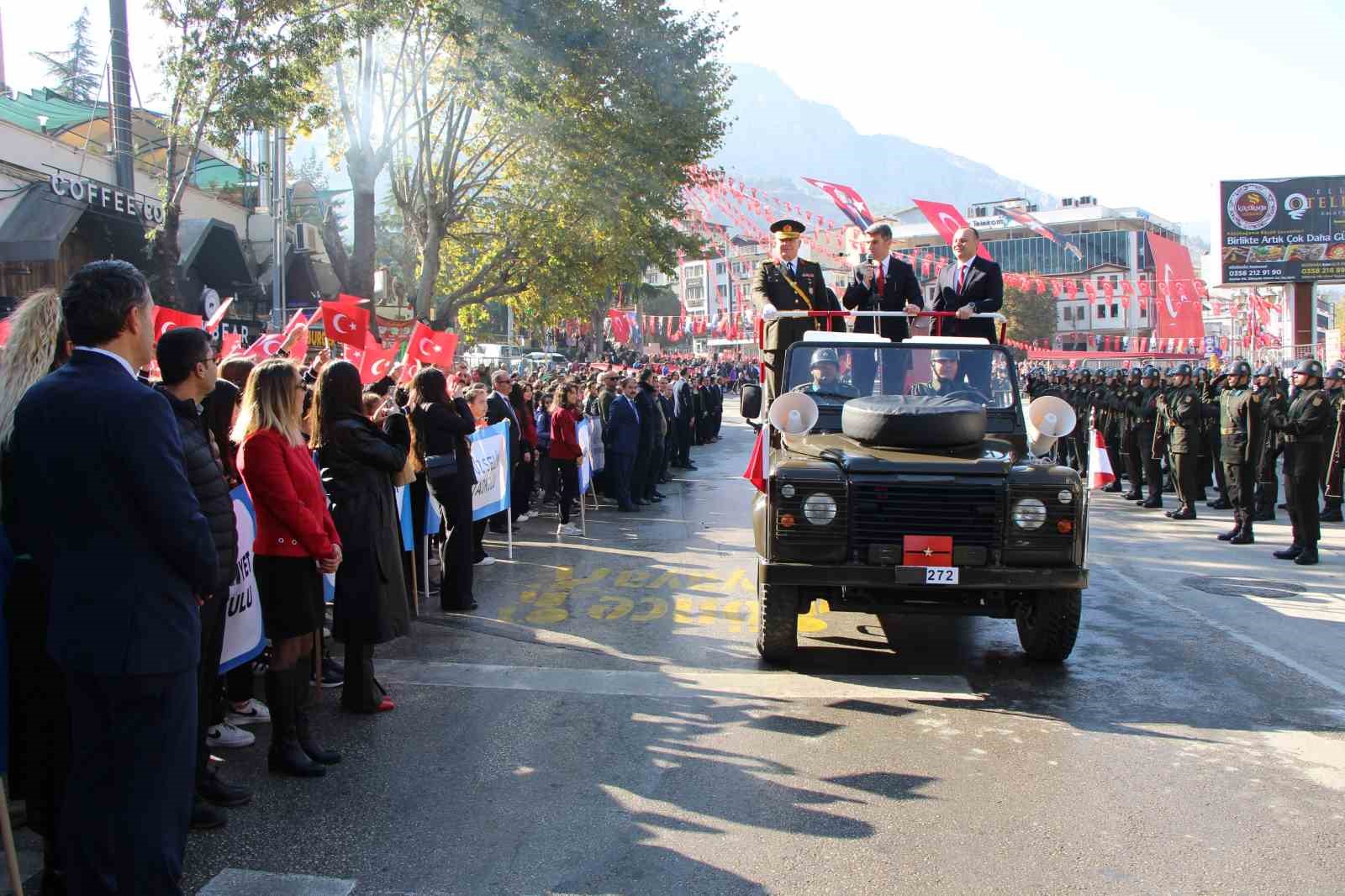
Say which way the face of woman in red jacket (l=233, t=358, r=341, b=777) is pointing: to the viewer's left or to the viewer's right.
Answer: to the viewer's right

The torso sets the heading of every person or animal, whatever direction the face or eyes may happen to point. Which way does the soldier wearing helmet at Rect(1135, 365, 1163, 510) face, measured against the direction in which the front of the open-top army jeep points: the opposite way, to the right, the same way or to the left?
to the right

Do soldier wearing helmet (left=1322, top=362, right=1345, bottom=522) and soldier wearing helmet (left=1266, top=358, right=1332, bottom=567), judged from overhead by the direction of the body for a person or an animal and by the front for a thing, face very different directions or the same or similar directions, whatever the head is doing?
same or similar directions

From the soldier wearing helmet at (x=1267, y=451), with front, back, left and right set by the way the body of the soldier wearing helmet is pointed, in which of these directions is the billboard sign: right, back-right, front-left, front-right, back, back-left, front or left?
right

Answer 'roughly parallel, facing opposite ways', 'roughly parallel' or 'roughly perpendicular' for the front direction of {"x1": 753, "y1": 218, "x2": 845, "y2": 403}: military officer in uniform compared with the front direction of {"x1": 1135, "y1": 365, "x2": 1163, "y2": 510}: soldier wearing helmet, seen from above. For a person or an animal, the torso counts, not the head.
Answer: roughly perpendicular

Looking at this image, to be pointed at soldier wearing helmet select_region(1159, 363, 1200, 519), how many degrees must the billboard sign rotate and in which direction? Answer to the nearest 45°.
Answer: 0° — it already faces them

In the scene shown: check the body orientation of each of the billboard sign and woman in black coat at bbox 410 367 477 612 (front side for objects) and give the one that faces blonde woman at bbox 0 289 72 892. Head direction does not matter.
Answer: the billboard sign

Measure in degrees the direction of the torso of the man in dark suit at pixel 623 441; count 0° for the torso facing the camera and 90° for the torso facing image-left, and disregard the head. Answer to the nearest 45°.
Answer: approximately 270°

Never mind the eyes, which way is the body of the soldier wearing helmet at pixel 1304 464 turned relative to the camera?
to the viewer's left

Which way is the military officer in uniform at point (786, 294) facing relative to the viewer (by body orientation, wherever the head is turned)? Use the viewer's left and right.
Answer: facing the viewer

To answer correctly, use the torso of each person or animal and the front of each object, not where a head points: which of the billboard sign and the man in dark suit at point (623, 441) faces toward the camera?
the billboard sign

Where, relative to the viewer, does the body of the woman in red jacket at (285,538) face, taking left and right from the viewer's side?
facing to the right of the viewer

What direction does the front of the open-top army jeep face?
toward the camera

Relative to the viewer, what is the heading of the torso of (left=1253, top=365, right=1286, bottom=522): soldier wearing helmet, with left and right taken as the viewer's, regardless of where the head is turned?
facing to the left of the viewer

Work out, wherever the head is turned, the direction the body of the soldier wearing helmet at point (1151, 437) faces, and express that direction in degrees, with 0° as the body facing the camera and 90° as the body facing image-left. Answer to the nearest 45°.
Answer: approximately 90°
